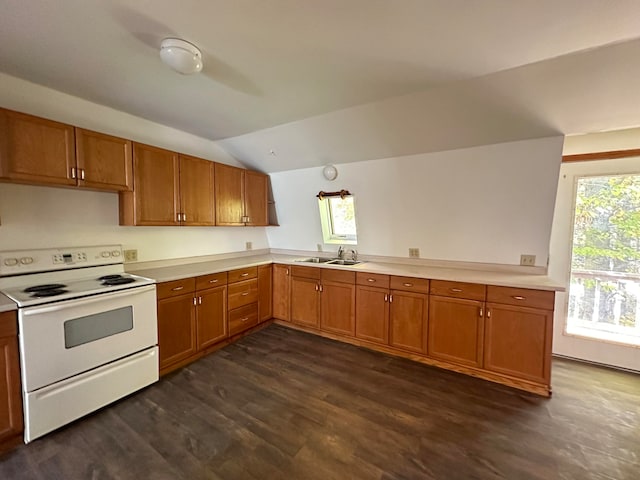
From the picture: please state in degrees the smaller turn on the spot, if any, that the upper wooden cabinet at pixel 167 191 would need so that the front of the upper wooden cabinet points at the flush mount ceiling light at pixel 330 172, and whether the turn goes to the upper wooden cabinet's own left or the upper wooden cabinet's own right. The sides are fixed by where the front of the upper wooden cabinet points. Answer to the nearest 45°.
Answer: approximately 45° to the upper wooden cabinet's own left

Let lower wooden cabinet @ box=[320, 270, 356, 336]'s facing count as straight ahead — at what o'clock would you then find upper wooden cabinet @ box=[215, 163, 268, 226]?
The upper wooden cabinet is roughly at 2 o'clock from the lower wooden cabinet.

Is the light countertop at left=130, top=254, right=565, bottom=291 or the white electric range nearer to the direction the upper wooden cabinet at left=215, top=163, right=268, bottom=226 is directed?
the light countertop

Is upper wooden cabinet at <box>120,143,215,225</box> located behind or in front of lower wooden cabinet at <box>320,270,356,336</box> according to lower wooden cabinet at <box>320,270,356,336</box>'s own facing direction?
in front

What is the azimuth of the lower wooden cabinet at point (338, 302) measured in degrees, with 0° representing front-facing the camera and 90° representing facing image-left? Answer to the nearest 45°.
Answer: approximately 45°

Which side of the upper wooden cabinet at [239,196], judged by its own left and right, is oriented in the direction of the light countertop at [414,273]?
front

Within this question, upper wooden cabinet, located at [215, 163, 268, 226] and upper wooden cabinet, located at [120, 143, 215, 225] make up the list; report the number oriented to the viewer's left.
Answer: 0

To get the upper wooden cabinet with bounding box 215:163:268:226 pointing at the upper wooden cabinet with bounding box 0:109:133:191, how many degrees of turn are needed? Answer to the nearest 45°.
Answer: approximately 90° to its right

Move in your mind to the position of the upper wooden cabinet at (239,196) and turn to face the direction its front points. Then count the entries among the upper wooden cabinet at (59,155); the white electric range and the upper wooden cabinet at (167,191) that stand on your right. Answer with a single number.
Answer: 3

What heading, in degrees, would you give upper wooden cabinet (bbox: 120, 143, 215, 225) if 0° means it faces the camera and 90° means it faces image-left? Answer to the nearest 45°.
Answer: approximately 315°

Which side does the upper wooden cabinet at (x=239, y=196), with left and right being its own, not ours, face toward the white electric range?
right
